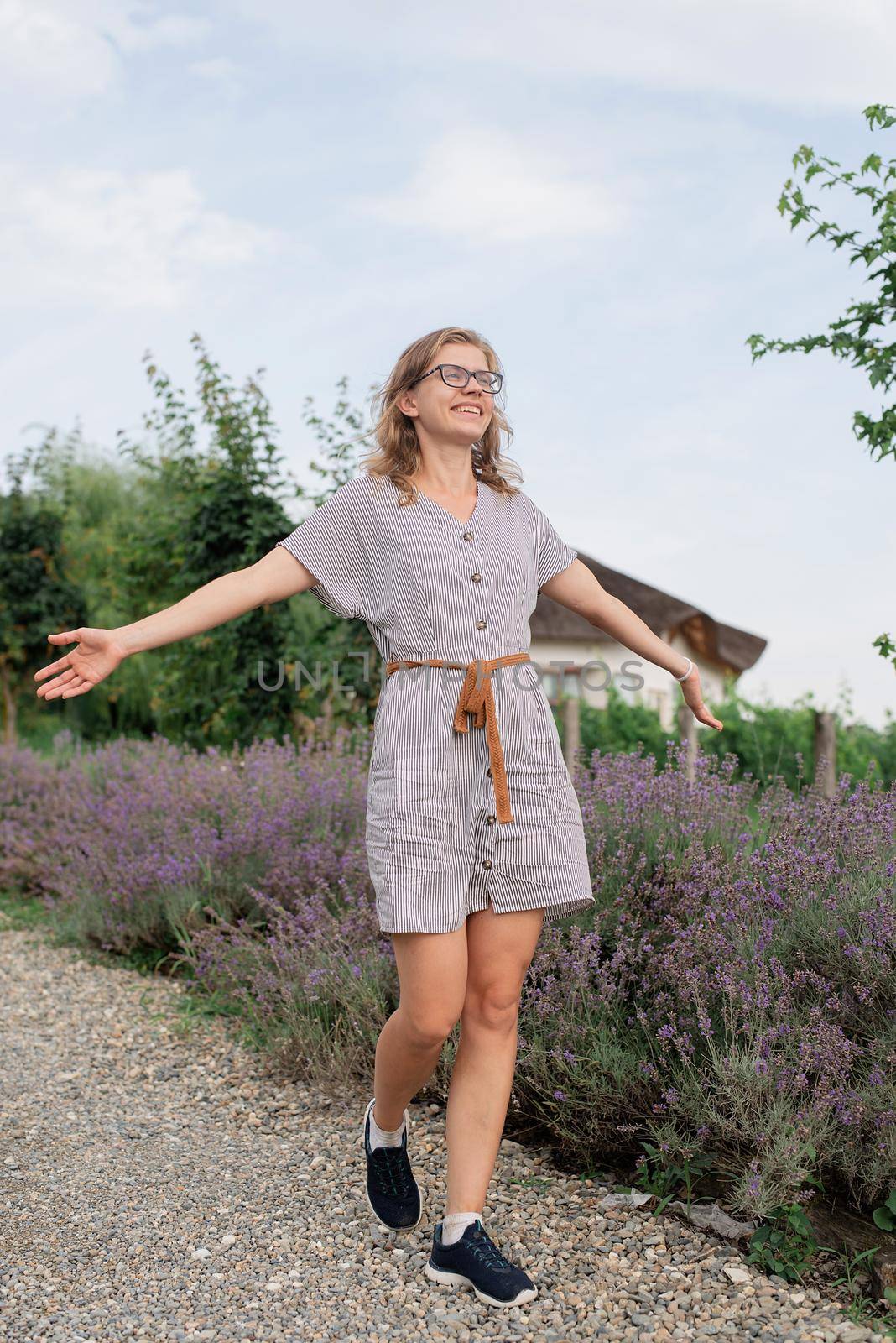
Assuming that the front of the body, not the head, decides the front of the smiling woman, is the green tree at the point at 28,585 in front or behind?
behind

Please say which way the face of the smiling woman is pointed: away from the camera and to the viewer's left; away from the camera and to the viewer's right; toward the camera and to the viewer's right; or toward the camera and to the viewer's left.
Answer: toward the camera and to the viewer's right

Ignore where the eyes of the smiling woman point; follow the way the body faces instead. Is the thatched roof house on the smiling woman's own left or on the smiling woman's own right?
on the smiling woman's own left

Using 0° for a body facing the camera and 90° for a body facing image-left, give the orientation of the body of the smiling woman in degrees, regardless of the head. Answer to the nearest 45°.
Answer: approximately 315°
